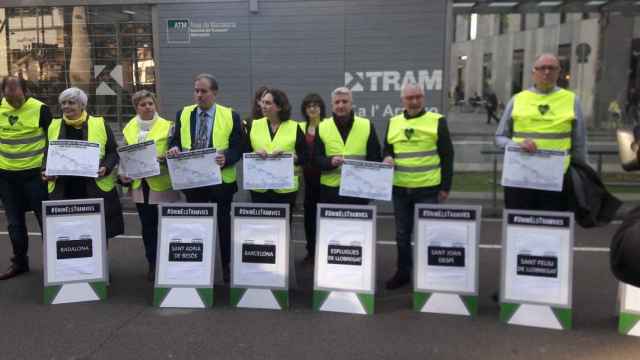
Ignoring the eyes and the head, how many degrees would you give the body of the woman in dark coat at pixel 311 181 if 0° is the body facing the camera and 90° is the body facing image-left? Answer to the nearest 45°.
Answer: approximately 0°

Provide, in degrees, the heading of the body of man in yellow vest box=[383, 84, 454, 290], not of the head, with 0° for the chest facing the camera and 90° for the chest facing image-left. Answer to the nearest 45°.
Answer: approximately 45°

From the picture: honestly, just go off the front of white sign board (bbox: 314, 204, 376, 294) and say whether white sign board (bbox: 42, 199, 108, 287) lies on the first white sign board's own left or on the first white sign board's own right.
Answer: on the first white sign board's own right

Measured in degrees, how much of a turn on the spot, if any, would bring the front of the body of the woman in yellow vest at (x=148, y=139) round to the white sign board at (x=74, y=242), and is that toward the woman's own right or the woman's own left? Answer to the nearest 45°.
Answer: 0° — they already face it

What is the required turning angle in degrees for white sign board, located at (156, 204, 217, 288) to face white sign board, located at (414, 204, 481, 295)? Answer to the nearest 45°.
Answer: approximately 90° to its left

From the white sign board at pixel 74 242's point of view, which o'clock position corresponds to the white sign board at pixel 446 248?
the white sign board at pixel 446 248 is roughly at 10 o'clock from the white sign board at pixel 74 242.

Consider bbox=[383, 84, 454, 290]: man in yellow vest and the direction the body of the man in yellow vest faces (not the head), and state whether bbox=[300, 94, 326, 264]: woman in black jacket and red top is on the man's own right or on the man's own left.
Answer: on the man's own right

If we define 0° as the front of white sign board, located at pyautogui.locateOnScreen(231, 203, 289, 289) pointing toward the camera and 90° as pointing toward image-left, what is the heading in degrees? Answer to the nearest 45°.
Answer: approximately 0°

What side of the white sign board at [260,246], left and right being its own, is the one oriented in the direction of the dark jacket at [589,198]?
left
